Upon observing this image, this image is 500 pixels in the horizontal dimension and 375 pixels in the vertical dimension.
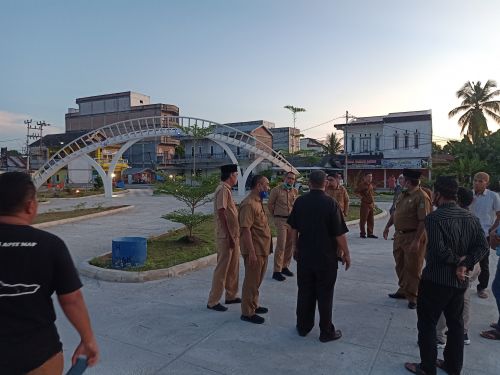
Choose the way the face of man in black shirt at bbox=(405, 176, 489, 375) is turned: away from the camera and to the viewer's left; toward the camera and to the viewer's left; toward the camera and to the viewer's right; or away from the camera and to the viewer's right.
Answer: away from the camera and to the viewer's left

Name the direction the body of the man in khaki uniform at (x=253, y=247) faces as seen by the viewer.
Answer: to the viewer's right

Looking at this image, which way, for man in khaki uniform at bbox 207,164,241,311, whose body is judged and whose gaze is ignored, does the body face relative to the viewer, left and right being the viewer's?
facing to the right of the viewer

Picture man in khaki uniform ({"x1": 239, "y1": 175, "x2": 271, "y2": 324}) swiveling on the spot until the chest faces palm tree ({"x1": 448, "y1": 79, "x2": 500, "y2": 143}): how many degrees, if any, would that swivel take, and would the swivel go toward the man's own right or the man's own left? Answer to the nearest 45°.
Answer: approximately 45° to the man's own left

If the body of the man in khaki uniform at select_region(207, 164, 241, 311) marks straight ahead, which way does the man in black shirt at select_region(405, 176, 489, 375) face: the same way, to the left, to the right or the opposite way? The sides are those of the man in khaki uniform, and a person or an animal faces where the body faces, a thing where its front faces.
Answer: to the left

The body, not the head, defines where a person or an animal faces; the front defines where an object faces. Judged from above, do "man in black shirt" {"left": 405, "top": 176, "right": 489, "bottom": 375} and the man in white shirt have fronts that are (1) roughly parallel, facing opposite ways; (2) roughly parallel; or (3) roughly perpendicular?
roughly perpendicular

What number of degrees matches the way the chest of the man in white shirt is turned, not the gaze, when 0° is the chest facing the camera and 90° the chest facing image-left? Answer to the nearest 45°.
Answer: approximately 45°

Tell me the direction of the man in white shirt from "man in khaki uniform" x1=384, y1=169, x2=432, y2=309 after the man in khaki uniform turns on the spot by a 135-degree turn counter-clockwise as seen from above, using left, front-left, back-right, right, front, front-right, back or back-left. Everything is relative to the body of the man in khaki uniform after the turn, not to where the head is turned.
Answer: front-left

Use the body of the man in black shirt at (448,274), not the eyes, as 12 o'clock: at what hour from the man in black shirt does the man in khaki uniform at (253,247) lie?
The man in khaki uniform is roughly at 11 o'clock from the man in black shirt.

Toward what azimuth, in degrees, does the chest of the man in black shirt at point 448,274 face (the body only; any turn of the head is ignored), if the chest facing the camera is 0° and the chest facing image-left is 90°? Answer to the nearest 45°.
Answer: approximately 135°

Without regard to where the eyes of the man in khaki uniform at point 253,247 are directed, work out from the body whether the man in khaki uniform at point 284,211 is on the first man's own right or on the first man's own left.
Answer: on the first man's own left

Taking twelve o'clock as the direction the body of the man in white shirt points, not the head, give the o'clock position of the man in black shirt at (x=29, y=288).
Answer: The man in black shirt is roughly at 11 o'clock from the man in white shirt.

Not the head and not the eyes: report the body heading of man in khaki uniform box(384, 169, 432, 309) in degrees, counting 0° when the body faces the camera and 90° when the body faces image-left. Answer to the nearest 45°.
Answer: approximately 45°

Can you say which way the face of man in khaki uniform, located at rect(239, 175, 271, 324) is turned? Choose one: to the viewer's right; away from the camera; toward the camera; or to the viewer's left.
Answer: to the viewer's right
